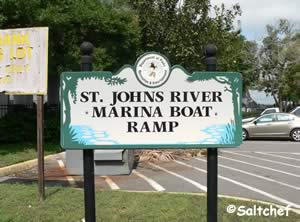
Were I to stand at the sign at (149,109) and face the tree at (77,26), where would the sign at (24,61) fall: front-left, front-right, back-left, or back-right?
front-left

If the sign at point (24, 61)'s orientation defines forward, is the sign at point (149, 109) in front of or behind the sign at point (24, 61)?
in front

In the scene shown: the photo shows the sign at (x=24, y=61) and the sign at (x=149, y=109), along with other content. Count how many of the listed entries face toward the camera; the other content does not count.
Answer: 2

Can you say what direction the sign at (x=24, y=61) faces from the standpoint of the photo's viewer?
facing the viewer

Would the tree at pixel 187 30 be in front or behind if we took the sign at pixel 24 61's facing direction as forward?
behind

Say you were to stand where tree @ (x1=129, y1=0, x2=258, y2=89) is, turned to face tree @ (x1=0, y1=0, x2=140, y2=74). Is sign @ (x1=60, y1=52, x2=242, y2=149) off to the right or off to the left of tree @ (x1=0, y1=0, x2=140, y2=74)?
left

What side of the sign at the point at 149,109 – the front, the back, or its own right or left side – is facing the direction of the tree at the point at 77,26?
back

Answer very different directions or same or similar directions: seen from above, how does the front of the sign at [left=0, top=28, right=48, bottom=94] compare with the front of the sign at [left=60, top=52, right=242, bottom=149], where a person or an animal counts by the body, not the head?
same or similar directions

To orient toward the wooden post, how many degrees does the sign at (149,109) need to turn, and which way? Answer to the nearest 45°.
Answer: approximately 135° to its right

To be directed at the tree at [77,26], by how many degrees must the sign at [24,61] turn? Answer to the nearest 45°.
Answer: approximately 180°

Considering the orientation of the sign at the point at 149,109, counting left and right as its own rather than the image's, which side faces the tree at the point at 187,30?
back

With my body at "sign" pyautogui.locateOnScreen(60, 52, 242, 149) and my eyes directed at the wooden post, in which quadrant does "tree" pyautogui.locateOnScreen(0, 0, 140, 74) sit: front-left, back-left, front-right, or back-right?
front-right
